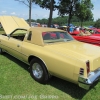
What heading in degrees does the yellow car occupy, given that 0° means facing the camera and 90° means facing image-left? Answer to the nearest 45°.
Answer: approximately 135°

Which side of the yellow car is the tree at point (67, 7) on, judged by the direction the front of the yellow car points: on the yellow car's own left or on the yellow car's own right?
on the yellow car's own right

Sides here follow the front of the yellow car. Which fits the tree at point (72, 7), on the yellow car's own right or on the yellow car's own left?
on the yellow car's own right
